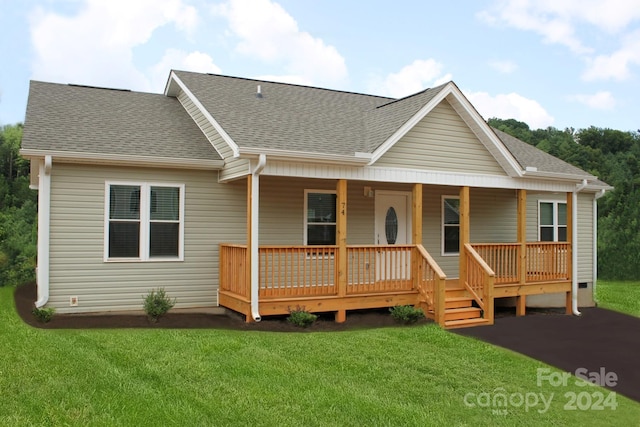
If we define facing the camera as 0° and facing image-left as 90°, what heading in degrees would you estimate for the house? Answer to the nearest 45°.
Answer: approximately 315°

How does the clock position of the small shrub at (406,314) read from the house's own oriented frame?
The small shrub is roughly at 11 o'clock from the house.
